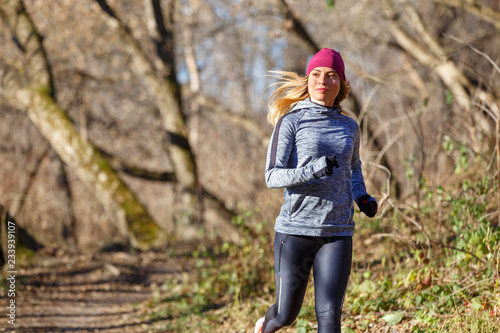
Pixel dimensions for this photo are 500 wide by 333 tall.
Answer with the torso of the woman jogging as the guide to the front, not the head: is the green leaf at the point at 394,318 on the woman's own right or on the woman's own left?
on the woman's own left

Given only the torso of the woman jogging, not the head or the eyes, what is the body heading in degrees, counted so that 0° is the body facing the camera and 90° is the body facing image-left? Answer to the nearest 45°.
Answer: approximately 315°
